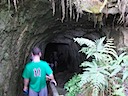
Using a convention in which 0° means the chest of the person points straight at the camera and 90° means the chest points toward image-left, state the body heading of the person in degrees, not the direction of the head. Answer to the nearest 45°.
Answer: approximately 180°

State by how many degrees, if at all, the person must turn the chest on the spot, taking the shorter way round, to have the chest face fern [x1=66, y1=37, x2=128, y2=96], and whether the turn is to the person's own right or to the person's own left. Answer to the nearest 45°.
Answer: approximately 135° to the person's own right
